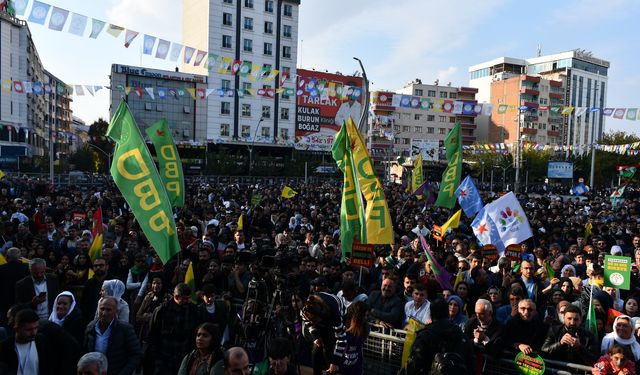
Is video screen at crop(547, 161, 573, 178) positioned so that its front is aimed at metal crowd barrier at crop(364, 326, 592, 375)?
yes

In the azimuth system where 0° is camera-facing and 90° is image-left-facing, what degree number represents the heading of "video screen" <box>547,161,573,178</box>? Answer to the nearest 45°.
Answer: approximately 0°

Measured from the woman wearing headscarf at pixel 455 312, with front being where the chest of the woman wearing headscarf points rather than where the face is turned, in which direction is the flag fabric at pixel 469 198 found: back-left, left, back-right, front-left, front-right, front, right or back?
back-right

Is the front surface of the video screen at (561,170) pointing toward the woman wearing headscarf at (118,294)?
yes

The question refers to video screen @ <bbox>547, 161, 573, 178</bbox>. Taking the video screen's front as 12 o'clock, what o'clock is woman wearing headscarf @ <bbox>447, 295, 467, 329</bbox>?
The woman wearing headscarf is roughly at 12 o'clock from the video screen.

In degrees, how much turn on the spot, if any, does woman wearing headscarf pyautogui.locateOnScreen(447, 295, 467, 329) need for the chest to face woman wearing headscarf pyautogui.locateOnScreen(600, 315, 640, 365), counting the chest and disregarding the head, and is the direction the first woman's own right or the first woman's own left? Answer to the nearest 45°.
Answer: approximately 135° to the first woman's own left

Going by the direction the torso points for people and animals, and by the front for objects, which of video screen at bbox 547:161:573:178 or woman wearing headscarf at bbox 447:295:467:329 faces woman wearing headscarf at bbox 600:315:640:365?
the video screen

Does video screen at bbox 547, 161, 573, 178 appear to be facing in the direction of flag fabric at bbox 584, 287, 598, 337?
yes

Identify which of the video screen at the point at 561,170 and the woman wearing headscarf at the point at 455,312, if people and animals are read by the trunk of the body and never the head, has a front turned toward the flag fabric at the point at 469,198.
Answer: the video screen
